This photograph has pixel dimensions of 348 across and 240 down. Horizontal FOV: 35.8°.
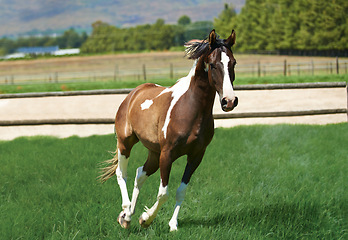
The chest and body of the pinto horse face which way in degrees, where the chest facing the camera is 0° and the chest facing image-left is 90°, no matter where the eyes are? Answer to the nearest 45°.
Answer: approximately 315°
